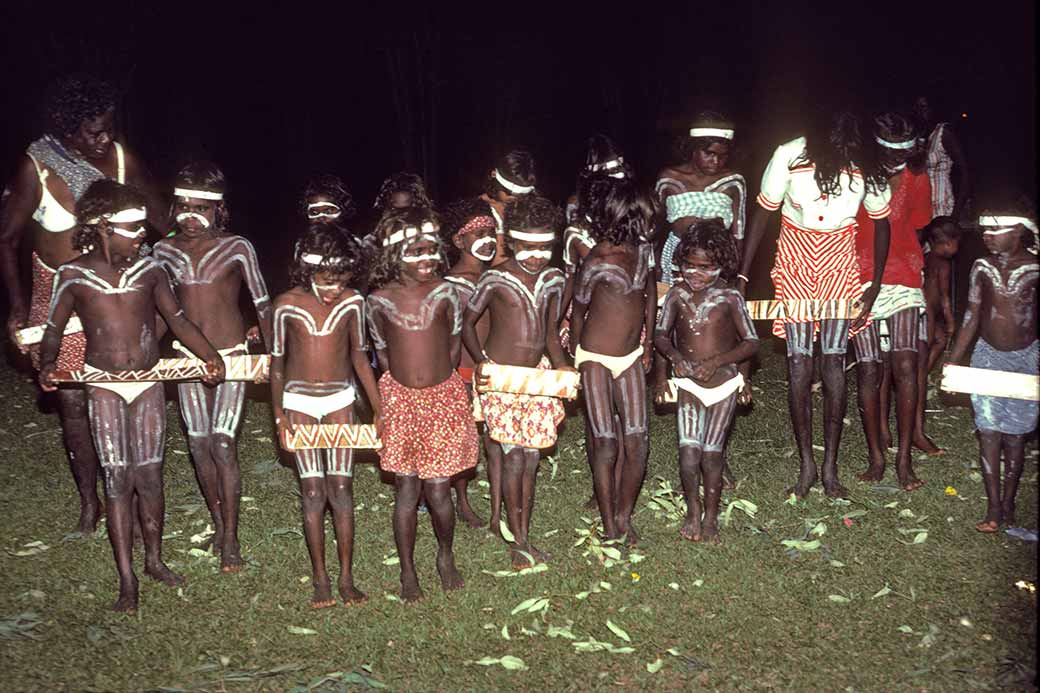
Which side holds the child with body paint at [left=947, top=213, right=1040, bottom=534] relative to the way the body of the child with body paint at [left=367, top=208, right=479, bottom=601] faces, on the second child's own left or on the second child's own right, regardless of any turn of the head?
on the second child's own left

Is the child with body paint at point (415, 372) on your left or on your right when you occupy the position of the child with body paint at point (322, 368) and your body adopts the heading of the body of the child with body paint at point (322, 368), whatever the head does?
on your left

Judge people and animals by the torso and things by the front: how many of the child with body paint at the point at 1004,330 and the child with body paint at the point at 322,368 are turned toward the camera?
2

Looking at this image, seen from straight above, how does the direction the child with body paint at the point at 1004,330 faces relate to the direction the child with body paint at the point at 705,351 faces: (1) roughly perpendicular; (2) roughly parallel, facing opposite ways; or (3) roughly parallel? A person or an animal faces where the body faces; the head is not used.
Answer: roughly parallel

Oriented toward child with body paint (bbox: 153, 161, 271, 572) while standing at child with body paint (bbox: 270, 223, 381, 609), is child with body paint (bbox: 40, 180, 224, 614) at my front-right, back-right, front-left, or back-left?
front-left

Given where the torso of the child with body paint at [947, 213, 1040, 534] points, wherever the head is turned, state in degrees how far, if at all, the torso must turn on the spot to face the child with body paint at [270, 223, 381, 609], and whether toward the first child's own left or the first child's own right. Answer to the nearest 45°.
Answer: approximately 45° to the first child's own right

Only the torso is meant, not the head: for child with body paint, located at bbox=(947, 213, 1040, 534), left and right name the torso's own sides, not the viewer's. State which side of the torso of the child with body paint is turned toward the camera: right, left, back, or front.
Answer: front

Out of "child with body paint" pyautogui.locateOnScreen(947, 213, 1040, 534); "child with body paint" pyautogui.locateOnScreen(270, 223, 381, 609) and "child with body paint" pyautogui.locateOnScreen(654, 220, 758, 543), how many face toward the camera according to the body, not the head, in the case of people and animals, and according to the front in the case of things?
3

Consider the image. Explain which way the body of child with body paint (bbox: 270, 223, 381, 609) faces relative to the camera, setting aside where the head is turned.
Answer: toward the camera

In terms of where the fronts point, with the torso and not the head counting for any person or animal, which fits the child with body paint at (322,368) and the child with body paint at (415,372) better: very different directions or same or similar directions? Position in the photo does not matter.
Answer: same or similar directions

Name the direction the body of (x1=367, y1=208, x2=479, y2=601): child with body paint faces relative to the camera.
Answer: toward the camera

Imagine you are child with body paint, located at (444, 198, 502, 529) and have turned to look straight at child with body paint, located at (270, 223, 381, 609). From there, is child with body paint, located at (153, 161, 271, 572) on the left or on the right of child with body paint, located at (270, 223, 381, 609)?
right

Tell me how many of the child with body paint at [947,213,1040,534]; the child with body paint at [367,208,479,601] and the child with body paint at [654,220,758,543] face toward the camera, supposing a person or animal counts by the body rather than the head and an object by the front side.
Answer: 3

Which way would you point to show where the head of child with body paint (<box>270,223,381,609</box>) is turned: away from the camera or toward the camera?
toward the camera

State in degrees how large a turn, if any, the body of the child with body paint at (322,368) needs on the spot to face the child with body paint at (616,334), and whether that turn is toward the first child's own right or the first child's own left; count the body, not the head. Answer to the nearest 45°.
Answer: approximately 90° to the first child's own left
